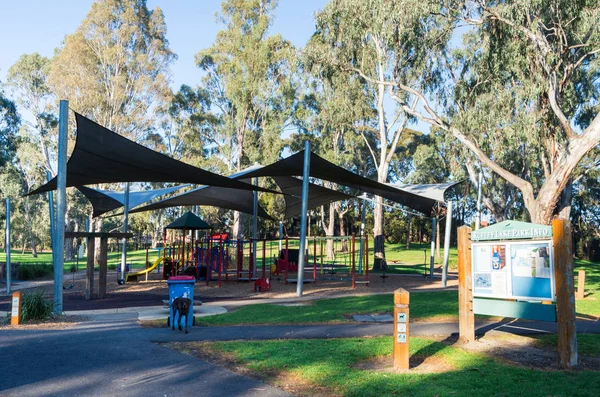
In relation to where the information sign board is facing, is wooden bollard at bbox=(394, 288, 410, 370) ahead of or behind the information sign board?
ahead

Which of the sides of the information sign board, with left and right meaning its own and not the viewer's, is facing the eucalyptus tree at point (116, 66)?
right

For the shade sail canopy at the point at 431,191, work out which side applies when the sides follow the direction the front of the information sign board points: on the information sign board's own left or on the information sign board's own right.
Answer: on the information sign board's own right

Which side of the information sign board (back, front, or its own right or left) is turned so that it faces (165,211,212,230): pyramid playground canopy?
right

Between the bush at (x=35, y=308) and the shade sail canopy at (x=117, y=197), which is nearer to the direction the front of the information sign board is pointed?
the bush

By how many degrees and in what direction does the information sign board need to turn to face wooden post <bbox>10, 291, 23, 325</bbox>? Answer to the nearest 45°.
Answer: approximately 45° to its right

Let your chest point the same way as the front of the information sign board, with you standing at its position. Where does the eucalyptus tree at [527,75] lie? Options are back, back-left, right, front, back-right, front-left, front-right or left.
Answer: back-right

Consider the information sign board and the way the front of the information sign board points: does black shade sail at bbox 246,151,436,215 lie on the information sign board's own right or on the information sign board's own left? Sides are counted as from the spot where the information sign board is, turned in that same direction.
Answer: on the information sign board's own right

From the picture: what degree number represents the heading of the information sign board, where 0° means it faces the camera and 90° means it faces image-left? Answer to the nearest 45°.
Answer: approximately 45°

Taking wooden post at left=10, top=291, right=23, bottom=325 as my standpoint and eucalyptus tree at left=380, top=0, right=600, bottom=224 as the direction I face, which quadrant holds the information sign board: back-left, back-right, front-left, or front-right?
front-right
